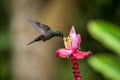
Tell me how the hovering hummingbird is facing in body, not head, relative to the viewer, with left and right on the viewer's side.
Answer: facing to the right of the viewer
